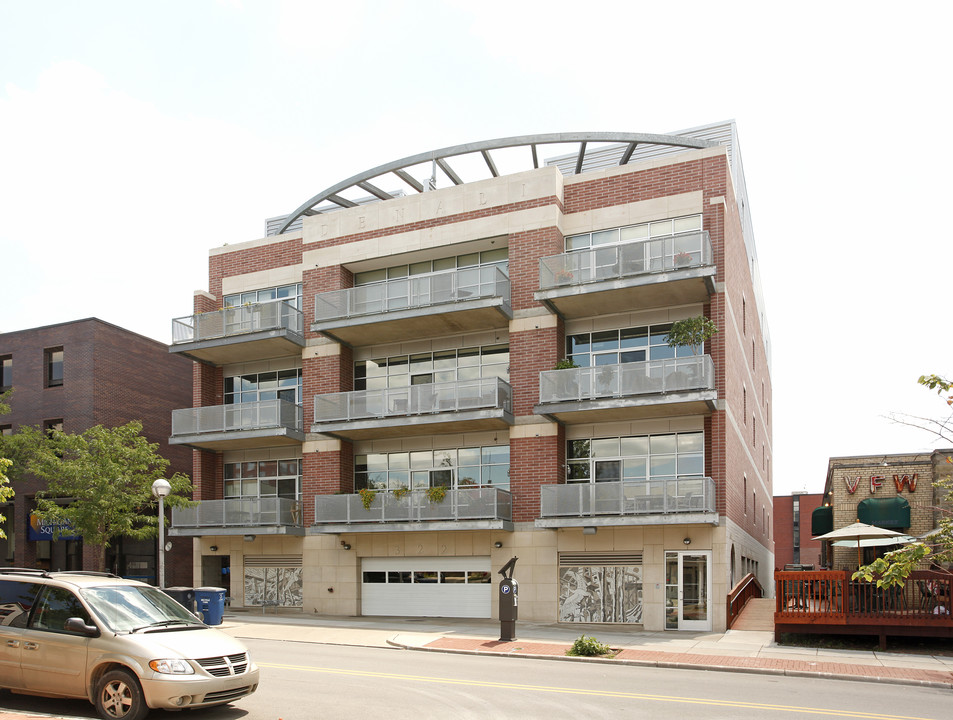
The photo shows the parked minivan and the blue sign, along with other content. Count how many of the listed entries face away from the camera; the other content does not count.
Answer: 0

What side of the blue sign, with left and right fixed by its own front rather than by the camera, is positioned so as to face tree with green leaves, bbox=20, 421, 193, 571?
front

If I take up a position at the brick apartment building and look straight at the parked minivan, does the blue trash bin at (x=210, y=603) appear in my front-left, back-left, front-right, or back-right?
front-right

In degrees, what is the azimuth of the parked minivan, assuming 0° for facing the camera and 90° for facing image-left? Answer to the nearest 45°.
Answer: approximately 315°

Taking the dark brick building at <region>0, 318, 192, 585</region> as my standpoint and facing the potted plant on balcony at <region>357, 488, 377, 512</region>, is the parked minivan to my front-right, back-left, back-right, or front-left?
front-right

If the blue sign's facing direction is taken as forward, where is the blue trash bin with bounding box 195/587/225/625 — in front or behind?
in front

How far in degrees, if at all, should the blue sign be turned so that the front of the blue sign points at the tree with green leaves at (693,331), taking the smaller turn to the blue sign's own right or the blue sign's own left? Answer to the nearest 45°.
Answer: approximately 45° to the blue sign's own left

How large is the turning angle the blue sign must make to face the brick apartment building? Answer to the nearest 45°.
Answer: approximately 45° to its left

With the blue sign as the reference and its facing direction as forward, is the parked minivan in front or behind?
in front

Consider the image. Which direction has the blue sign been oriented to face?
toward the camera
